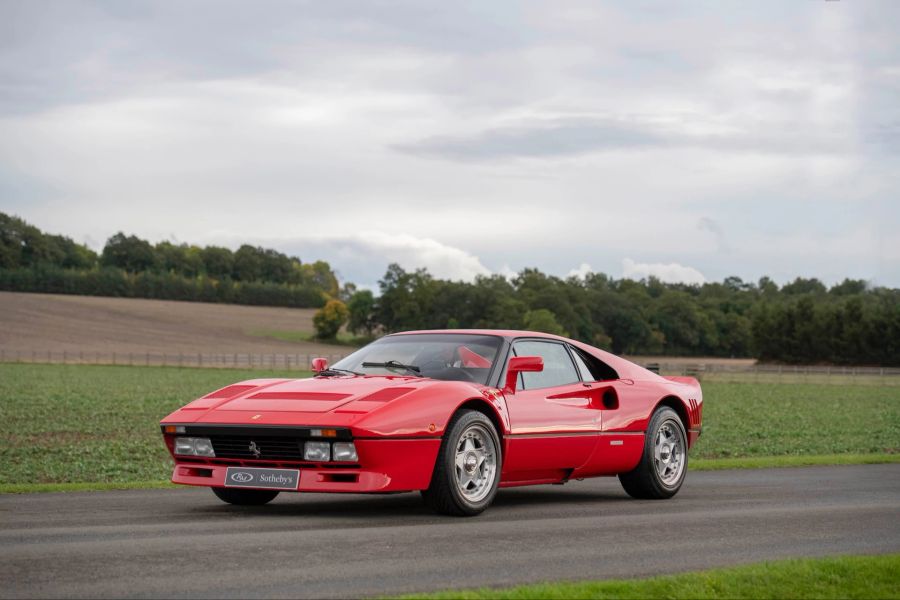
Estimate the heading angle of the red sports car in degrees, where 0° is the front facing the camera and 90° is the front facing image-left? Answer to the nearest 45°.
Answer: approximately 45°
